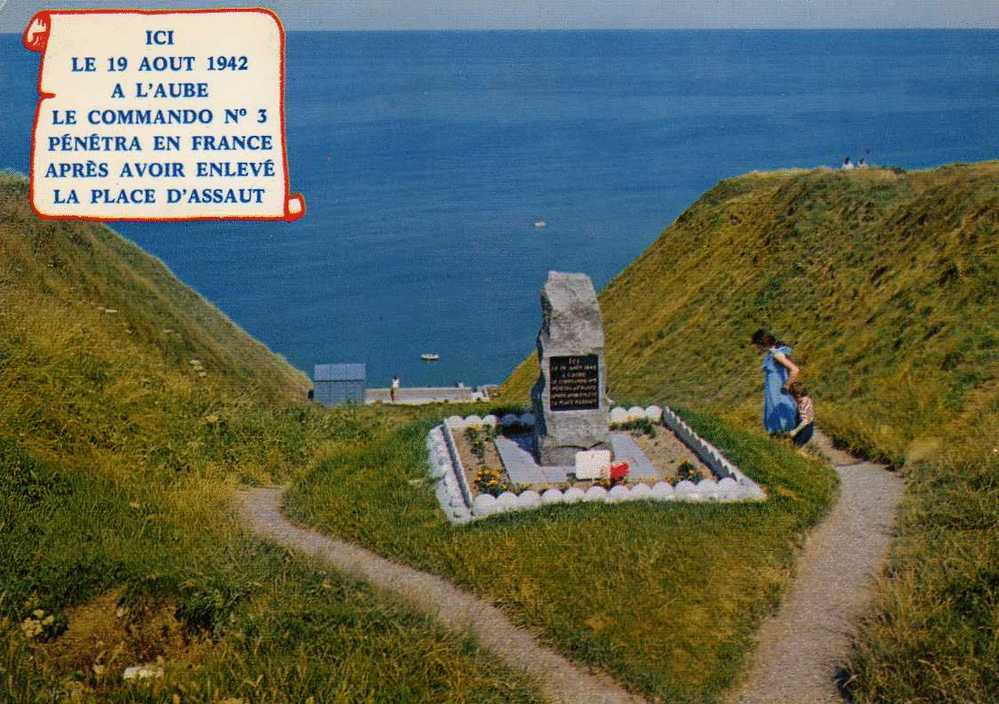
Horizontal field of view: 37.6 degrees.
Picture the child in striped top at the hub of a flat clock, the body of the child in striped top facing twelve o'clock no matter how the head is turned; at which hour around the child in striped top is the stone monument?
The stone monument is roughly at 11 o'clock from the child in striped top.

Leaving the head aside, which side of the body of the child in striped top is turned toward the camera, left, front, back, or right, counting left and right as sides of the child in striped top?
left

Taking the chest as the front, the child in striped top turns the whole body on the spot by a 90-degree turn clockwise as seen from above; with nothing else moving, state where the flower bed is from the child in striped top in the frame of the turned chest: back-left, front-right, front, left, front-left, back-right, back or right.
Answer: back-left
